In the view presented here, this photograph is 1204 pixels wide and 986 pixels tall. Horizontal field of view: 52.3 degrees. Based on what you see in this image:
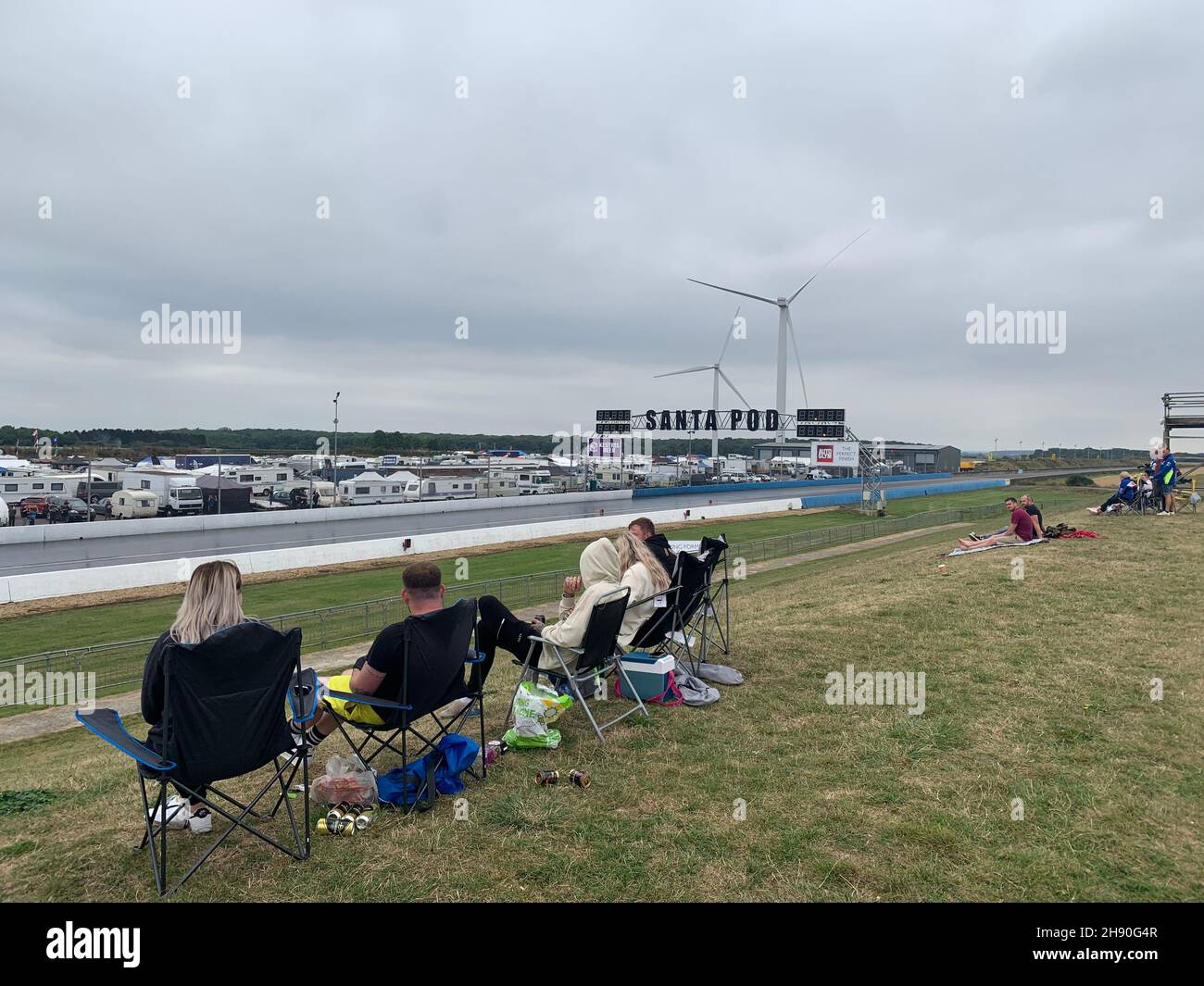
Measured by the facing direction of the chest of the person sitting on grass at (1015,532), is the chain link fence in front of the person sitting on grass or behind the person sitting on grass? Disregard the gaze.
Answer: in front

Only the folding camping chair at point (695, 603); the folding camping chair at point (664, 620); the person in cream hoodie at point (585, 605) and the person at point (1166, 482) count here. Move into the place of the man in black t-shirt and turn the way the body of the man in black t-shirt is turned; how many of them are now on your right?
4

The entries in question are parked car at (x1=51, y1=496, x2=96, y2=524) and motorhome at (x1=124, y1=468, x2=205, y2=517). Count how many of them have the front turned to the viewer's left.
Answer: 0

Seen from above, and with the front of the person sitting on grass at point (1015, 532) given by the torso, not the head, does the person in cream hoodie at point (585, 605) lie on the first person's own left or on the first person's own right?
on the first person's own left

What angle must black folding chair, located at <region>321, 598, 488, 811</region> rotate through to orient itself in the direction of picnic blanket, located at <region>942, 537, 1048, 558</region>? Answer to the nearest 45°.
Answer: approximately 90° to its right

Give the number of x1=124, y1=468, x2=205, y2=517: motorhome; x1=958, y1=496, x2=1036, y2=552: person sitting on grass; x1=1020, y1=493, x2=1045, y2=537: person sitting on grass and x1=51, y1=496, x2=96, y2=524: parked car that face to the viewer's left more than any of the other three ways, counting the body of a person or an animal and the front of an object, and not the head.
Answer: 2

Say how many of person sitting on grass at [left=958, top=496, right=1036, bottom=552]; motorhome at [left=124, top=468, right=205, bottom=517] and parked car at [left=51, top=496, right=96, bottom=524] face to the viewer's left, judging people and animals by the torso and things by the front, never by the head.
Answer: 1
